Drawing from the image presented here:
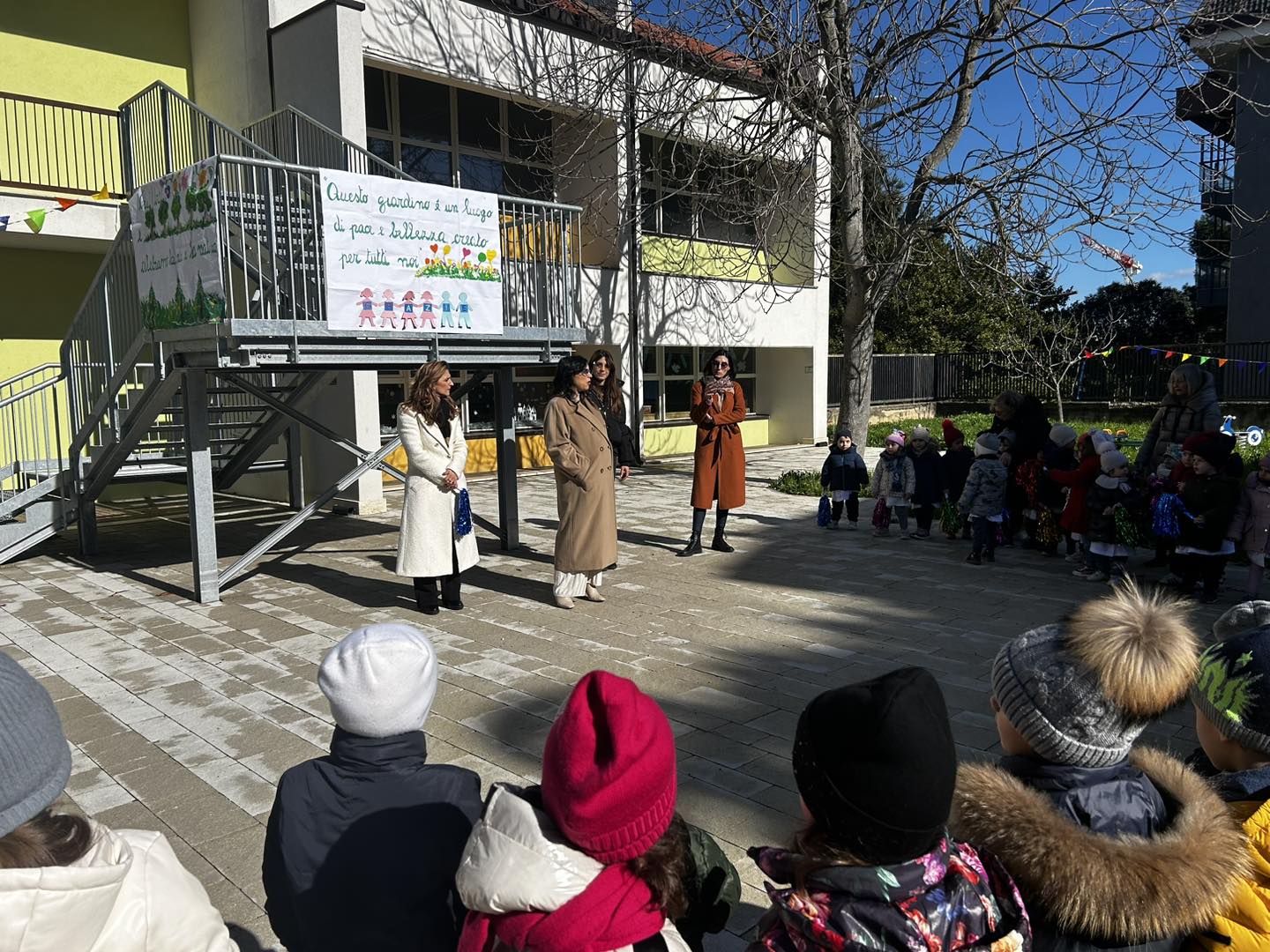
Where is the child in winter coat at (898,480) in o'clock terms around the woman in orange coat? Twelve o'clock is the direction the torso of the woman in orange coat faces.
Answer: The child in winter coat is roughly at 8 o'clock from the woman in orange coat.

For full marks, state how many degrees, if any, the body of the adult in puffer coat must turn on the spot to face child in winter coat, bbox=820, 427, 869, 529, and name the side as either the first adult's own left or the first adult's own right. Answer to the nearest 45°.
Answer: approximately 45° to the first adult's own right

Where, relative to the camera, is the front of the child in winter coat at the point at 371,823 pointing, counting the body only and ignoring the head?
away from the camera

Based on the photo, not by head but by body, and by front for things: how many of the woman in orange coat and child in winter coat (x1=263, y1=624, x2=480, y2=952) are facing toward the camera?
1

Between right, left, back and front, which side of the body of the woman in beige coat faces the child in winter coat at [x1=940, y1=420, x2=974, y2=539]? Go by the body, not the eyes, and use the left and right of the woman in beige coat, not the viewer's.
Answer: left

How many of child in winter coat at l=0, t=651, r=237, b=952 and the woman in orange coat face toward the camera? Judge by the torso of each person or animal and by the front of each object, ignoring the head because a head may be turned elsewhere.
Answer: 1

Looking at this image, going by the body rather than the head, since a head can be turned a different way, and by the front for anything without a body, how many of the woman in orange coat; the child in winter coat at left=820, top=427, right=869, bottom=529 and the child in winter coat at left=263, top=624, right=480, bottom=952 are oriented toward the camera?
2

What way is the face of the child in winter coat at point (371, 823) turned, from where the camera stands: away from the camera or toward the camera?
away from the camera

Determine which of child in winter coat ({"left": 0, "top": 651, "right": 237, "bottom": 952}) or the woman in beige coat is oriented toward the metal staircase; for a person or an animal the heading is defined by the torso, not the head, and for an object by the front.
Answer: the child in winter coat

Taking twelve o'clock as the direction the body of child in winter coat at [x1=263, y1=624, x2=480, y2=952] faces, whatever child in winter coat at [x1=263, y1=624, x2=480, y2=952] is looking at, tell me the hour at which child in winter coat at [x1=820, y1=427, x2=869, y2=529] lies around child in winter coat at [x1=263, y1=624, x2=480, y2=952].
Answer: child in winter coat at [x1=820, y1=427, x2=869, y2=529] is roughly at 1 o'clock from child in winter coat at [x1=263, y1=624, x2=480, y2=952].
